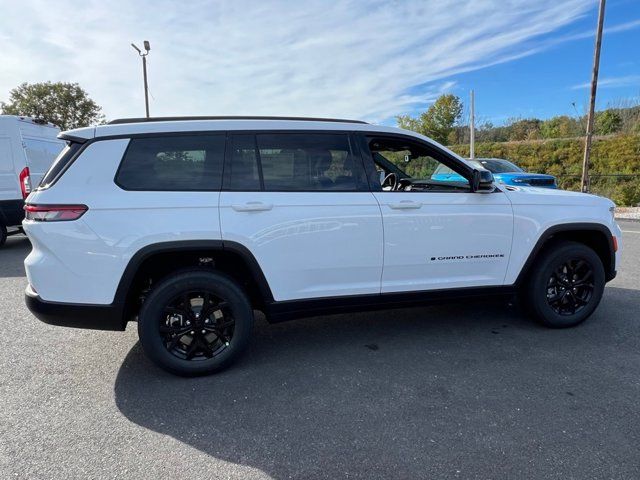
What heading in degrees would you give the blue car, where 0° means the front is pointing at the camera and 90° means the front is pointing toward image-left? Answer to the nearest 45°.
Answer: approximately 315°

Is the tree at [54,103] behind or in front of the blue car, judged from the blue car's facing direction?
behind

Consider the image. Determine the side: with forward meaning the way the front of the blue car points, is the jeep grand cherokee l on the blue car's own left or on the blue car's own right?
on the blue car's own right

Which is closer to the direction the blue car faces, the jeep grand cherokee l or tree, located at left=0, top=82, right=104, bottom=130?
the jeep grand cherokee l

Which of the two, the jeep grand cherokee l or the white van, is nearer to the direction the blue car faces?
the jeep grand cherokee l

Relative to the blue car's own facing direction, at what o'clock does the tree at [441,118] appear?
The tree is roughly at 7 o'clock from the blue car.

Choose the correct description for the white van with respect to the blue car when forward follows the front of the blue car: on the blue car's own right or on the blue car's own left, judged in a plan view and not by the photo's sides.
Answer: on the blue car's own right
